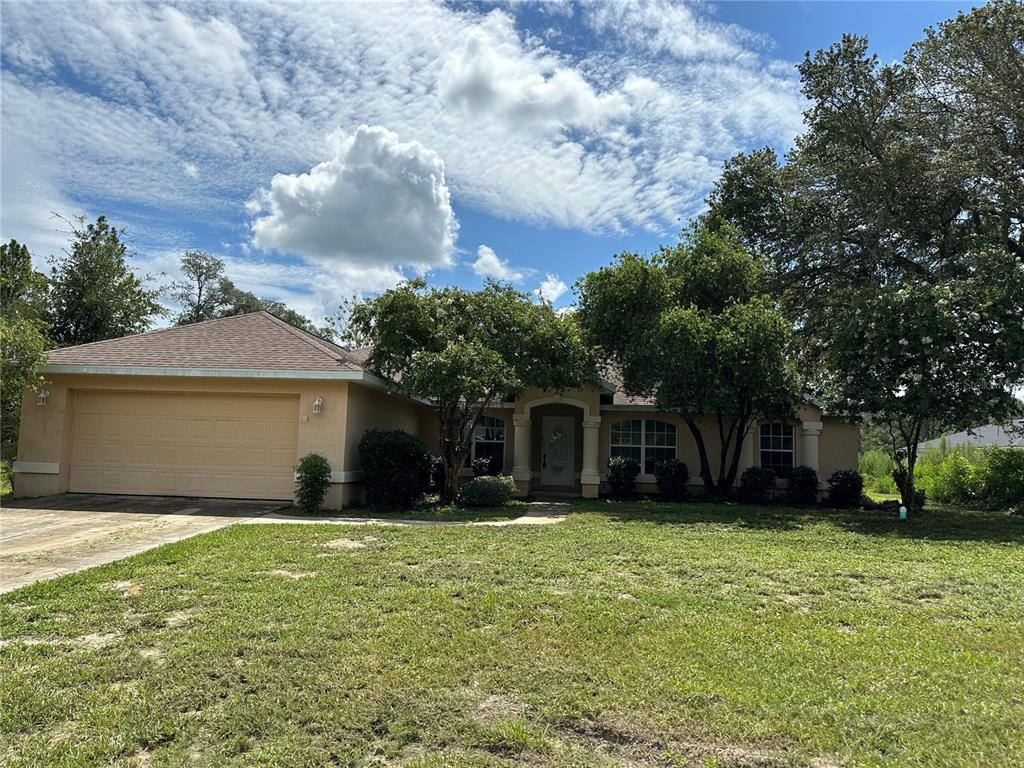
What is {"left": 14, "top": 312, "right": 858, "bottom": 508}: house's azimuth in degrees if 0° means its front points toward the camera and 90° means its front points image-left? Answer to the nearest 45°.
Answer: approximately 0°

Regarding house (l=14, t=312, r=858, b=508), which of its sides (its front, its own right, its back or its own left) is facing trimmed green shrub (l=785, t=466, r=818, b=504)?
left

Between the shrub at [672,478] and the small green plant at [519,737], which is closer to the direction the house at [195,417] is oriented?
the small green plant

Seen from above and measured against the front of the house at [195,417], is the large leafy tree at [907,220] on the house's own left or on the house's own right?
on the house's own left

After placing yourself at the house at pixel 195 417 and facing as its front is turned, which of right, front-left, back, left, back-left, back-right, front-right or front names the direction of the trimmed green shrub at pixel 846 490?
left

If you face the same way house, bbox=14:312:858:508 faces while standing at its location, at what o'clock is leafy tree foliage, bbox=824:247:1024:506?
The leafy tree foliage is roughly at 9 o'clock from the house.

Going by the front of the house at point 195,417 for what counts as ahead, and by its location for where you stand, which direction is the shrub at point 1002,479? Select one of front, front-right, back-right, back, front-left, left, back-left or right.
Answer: left

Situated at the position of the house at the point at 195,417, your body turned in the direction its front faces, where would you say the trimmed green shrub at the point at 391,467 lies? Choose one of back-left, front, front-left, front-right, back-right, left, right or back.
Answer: left

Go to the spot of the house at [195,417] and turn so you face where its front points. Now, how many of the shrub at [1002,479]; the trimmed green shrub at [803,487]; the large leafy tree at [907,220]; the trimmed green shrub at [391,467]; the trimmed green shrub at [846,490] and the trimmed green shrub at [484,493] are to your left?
6

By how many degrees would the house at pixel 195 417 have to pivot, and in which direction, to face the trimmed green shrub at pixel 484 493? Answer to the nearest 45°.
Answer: approximately 90° to its left

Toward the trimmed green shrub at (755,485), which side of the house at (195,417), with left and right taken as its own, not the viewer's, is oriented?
left
